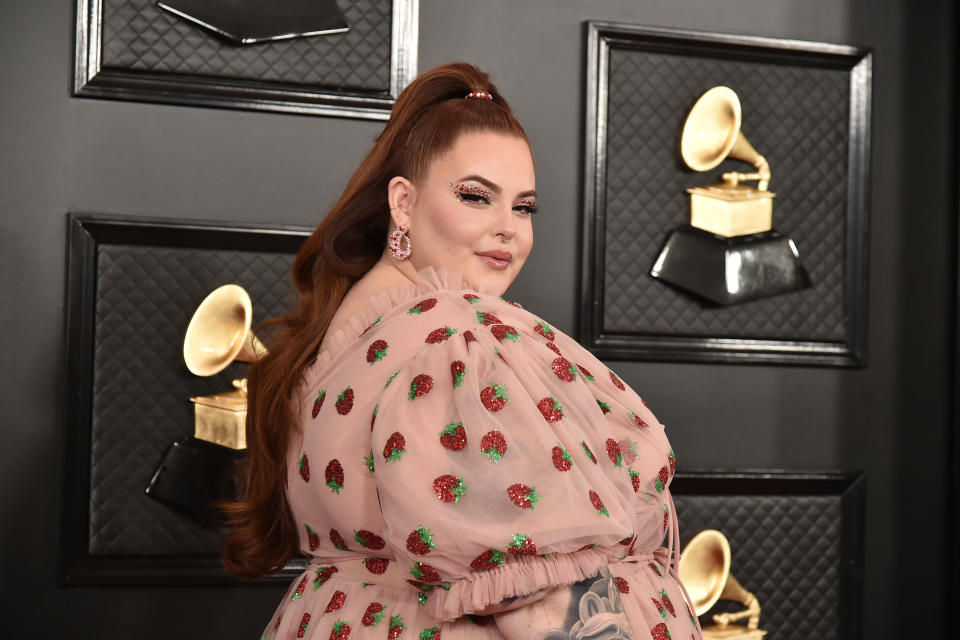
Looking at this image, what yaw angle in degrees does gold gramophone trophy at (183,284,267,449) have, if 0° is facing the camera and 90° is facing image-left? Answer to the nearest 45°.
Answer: approximately 45°

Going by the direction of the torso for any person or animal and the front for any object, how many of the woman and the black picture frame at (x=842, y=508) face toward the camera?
1

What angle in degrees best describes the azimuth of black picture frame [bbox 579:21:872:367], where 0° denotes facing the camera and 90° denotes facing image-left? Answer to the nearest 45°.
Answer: approximately 0°
